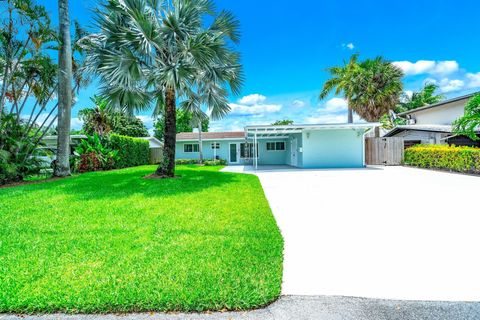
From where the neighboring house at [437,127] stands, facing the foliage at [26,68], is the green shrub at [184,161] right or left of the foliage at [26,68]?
right

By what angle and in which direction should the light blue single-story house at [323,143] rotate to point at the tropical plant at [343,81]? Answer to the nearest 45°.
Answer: approximately 135° to its left

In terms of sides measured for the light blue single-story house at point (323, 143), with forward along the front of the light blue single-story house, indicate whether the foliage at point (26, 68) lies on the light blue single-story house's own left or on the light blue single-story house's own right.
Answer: on the light blue single-story house's own right

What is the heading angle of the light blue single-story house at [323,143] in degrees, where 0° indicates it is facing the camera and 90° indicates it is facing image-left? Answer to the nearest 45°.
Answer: approximately 0°

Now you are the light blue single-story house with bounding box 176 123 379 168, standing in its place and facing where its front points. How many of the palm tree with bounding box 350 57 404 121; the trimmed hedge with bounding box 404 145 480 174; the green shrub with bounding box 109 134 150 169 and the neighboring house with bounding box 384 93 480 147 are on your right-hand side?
1

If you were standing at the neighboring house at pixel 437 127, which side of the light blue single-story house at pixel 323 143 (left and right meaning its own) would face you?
left

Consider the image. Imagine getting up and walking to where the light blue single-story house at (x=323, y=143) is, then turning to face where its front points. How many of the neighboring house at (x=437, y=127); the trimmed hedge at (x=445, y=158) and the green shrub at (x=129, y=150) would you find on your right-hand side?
1

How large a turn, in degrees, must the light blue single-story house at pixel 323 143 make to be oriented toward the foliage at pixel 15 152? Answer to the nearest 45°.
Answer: approximately 45° to its right

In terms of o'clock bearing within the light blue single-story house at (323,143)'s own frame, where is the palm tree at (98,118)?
The palm tree is roughly at 3 o'clock from the light blue single-story house.

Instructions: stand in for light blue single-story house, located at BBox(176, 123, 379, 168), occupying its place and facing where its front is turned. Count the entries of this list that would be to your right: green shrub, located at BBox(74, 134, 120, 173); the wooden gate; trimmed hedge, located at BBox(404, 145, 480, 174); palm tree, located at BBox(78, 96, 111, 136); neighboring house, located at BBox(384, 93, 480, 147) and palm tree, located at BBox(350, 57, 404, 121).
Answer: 2

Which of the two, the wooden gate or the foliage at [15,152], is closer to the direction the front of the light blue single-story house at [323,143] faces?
the foliage

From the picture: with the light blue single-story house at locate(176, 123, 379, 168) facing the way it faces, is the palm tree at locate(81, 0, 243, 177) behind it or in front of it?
in front
